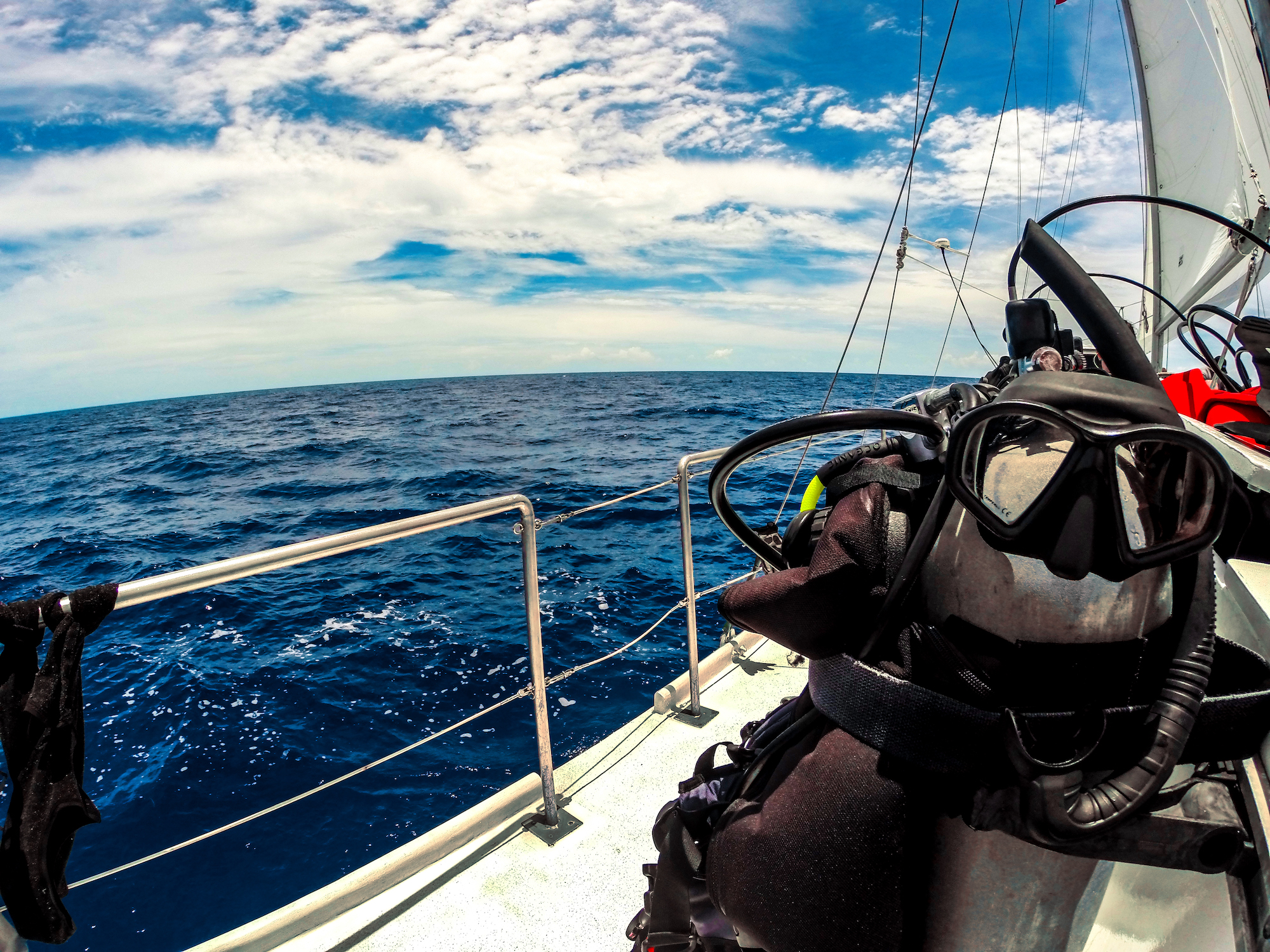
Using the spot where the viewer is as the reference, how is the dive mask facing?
facing the viewer

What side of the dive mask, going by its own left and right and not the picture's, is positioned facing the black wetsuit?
right
